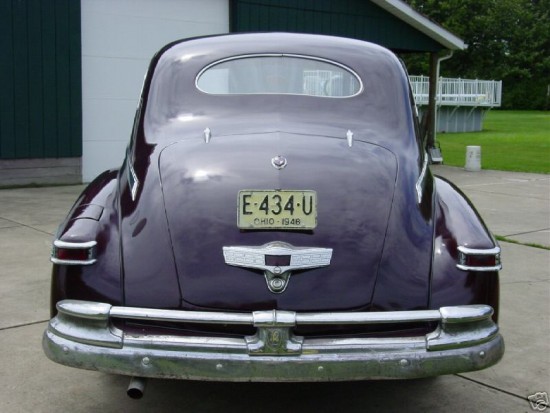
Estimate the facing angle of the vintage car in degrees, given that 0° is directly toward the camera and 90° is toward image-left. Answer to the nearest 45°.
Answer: approximately 180°
